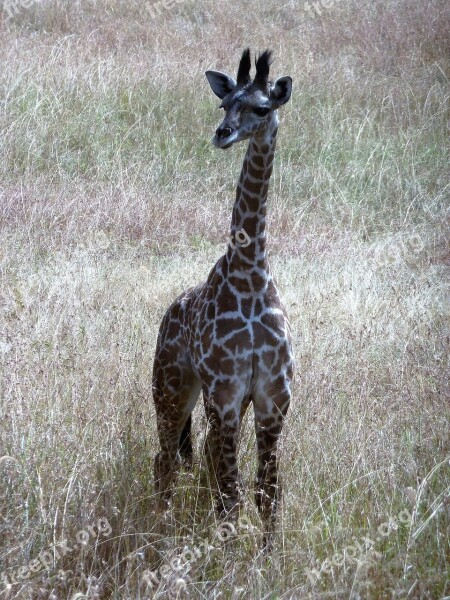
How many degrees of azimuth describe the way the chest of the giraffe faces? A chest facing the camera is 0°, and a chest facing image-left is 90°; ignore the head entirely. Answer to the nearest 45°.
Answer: approximately 315°
